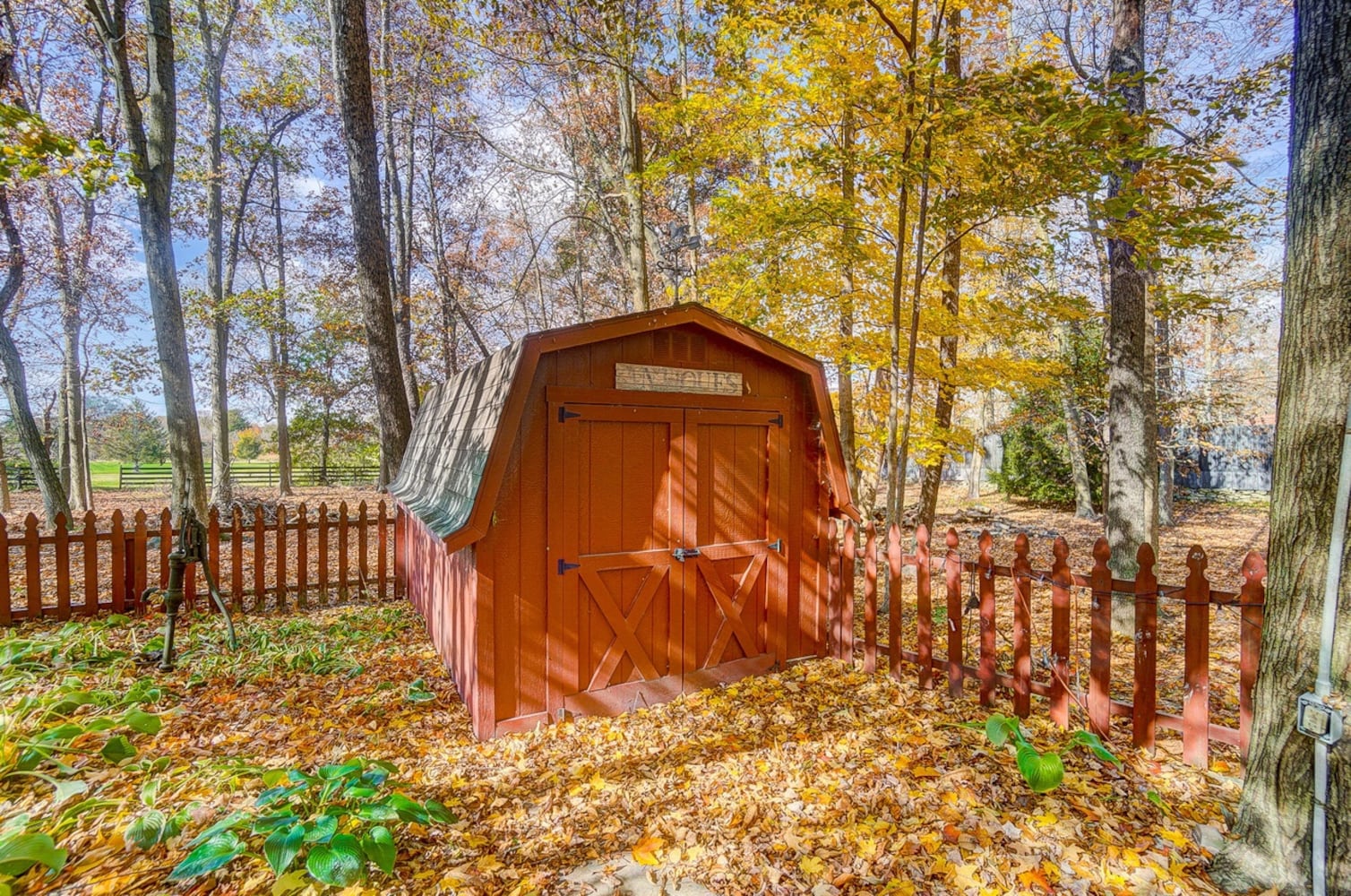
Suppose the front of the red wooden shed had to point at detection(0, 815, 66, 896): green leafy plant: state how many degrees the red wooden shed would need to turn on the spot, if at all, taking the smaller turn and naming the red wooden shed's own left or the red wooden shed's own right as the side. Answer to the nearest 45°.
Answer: approximately 90° to the red wooden shed's own right

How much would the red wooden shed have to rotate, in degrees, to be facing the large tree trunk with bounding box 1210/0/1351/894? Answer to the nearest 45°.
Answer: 0° — it already faces it

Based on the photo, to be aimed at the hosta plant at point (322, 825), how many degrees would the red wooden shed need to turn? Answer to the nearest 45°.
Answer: approximately 90° to its right

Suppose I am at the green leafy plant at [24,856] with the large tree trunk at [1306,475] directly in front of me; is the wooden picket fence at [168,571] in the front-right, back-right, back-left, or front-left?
back-left

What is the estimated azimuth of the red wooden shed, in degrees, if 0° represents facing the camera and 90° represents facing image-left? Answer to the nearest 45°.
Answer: approximately 315°

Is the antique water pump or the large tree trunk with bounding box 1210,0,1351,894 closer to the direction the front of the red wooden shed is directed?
the large tree trunk

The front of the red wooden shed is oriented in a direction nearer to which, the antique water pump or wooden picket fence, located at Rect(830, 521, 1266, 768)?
the wooden picket fence
